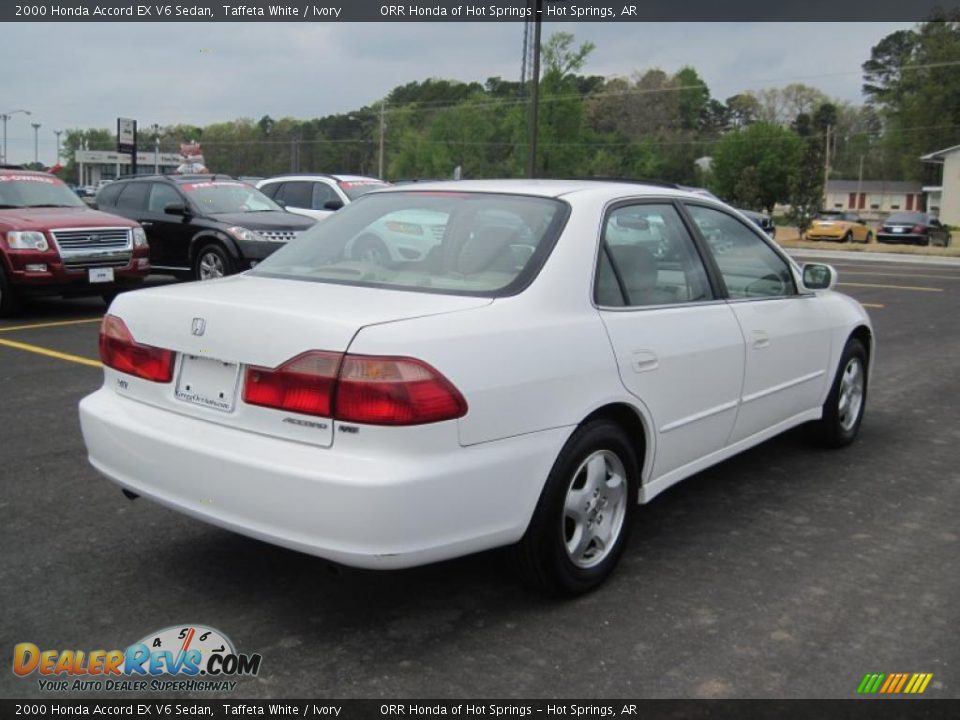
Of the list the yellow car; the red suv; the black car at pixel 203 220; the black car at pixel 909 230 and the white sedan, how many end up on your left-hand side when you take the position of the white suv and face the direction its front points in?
2

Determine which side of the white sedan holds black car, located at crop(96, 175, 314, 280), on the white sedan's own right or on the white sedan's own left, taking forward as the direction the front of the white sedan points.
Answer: on the white sedan's own left

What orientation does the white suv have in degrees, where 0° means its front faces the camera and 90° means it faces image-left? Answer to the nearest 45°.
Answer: approximately 315°

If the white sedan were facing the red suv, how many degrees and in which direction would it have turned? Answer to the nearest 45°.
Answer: approximately 90° to its left

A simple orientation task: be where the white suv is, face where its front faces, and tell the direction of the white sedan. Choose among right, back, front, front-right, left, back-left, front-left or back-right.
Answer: front-right

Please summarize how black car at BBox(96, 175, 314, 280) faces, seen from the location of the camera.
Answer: facing the viewer and to the right of the viewer

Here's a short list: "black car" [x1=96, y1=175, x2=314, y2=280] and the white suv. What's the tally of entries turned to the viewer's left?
0

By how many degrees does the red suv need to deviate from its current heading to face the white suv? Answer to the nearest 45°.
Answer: approximately 90° to its left

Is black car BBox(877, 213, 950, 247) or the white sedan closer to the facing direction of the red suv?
the white sedan

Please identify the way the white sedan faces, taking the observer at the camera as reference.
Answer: facing away from the viewer and to the right of the viewer
